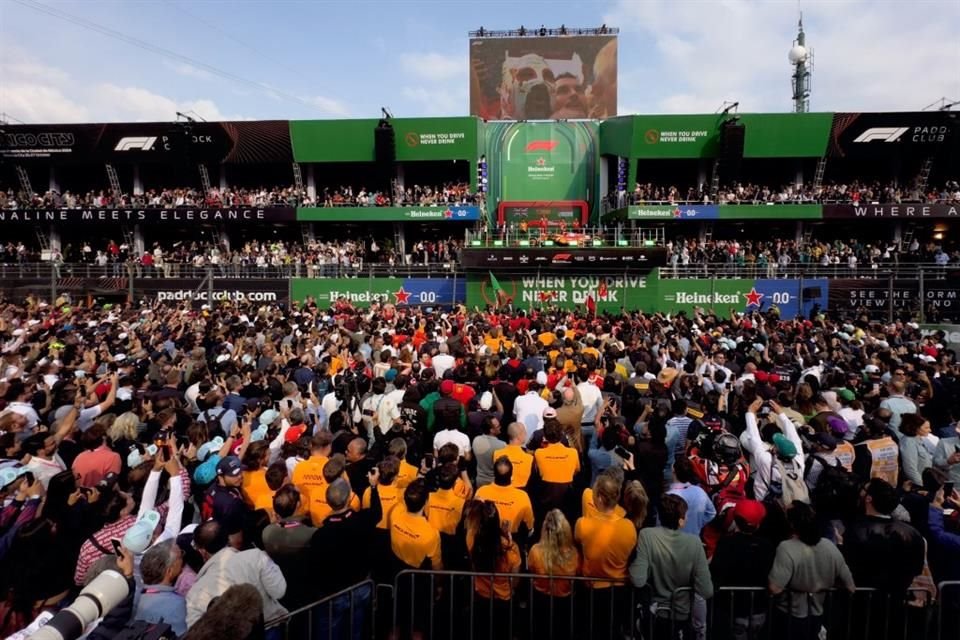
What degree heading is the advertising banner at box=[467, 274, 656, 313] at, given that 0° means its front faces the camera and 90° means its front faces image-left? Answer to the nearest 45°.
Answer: approximately 0°

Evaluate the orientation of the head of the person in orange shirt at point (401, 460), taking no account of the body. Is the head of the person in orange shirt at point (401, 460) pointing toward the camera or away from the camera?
away from the camera

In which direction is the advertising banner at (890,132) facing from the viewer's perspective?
toward the camera

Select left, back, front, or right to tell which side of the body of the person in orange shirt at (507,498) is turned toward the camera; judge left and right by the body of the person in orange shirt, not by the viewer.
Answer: back

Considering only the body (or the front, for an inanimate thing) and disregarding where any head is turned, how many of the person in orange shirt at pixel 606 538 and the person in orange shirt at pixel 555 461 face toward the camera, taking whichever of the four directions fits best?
0

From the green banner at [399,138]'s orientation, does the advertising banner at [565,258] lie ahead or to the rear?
ahead

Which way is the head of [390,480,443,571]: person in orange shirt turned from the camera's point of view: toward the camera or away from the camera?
away from the camera

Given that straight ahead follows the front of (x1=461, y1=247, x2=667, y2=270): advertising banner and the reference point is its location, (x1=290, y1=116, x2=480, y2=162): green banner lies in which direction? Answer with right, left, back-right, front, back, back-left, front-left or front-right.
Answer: back-right

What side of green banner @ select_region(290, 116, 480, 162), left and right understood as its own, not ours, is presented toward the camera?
front

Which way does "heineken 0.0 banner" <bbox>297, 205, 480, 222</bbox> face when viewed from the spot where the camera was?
facing the viewer

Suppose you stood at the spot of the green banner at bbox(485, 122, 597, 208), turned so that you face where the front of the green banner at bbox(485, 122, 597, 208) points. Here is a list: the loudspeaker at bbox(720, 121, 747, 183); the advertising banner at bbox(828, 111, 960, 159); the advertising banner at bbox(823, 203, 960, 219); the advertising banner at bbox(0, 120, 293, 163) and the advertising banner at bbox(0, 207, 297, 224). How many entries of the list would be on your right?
2

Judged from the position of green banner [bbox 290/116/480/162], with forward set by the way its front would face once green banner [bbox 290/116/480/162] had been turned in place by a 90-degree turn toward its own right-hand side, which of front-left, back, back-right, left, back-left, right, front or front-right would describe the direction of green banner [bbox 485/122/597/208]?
back

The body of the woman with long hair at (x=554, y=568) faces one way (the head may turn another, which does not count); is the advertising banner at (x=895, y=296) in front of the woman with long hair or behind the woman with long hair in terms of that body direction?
in front

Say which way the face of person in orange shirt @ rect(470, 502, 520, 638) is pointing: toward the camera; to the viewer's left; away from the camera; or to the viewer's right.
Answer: away from the camera

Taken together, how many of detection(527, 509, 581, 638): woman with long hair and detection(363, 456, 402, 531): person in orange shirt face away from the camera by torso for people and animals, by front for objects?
2

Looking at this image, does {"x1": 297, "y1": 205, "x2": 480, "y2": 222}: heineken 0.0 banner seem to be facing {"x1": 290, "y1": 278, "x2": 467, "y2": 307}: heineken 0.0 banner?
yes
